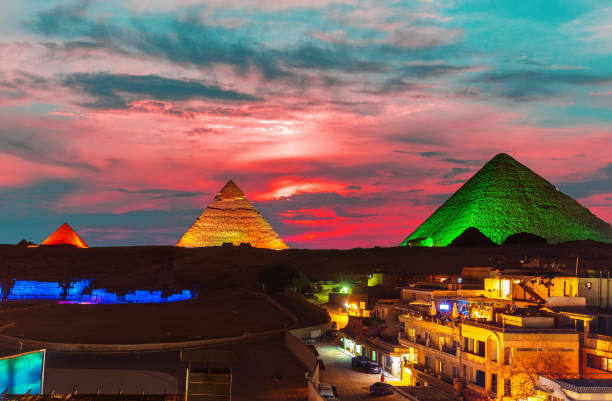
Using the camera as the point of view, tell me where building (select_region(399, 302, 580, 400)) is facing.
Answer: facing the viewer and to the left of the viewer

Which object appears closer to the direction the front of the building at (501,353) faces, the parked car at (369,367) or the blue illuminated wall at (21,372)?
the blue illuminated wall

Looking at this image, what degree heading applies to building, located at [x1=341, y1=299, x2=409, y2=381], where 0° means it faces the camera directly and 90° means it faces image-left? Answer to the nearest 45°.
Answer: approximately 45°

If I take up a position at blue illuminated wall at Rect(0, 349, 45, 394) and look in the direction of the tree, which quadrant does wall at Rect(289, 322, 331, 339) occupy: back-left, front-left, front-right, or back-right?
front-left

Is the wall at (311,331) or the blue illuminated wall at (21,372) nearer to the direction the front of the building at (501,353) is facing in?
the blue illuminated wall

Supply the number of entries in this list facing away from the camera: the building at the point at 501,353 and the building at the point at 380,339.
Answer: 0

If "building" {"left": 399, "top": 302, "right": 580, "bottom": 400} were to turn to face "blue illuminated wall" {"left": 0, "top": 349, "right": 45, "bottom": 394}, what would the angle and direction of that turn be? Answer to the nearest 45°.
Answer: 0° — it already faces it

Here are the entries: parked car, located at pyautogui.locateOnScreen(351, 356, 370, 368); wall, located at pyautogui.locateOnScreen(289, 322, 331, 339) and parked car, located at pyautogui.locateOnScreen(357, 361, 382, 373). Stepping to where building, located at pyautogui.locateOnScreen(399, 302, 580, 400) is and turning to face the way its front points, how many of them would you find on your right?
3

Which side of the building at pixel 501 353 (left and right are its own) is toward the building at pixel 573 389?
left

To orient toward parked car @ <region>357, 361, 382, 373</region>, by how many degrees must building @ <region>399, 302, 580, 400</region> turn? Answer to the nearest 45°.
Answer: approximately 90° to its right

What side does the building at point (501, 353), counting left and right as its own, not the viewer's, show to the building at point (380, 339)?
right

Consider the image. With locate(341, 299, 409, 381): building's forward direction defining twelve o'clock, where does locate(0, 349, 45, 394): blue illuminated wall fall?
The blue illuminated wall is roughly at 11 o'clock from the building.

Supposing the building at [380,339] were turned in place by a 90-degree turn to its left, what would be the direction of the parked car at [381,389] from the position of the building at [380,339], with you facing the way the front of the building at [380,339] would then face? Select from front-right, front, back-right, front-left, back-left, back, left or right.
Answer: front-right

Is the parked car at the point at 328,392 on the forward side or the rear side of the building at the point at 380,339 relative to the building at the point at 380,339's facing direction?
on the forward side

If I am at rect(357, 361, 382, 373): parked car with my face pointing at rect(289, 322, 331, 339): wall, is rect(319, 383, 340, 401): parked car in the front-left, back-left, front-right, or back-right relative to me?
back-left
